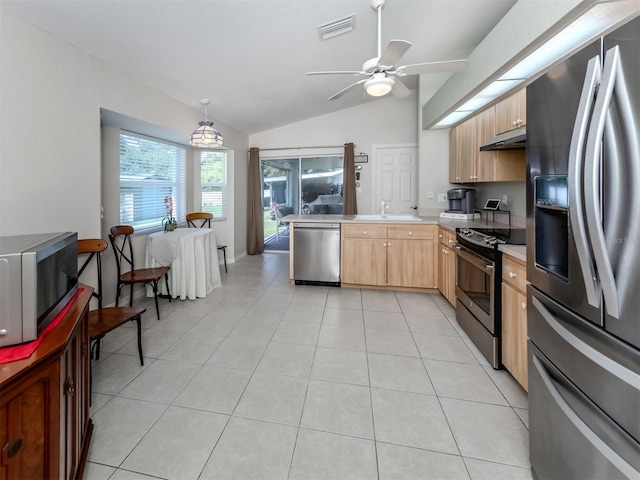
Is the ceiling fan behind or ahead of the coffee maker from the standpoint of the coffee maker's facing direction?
ahead

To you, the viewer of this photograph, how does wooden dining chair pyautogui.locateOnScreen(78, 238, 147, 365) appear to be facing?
facing the viewer and to the right of the viewer

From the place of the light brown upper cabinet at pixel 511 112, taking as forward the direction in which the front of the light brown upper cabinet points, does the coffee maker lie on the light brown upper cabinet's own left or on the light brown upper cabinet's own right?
on the light brown upper cabinet's own right

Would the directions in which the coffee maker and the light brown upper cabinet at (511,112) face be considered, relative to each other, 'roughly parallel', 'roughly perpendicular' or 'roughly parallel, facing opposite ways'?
roughly parallel

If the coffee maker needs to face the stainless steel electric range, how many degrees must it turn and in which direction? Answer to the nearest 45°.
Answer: approximately 45° to its left

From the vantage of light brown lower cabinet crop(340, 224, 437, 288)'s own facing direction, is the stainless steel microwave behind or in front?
in front

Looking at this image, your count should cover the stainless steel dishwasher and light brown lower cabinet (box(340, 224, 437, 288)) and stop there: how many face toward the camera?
2

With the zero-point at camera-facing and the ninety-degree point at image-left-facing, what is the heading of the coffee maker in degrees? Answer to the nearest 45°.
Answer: approximately 45°

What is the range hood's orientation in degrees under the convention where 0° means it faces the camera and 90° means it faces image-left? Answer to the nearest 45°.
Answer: approximately 45°

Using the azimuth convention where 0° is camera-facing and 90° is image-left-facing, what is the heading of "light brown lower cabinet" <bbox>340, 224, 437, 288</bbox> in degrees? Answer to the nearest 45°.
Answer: approximately 0°

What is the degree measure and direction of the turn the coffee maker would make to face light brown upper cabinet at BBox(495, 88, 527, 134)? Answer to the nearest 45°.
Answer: approximately 45° to its left
